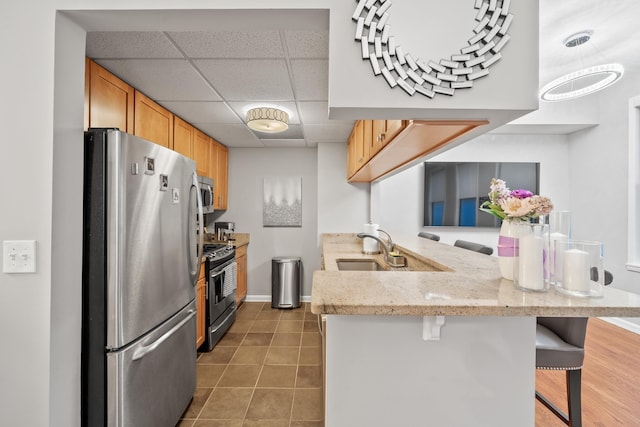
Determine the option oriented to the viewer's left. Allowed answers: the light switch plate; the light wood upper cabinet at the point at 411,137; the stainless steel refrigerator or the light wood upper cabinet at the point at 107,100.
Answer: the light wood upper cabinet at the point at 411,137

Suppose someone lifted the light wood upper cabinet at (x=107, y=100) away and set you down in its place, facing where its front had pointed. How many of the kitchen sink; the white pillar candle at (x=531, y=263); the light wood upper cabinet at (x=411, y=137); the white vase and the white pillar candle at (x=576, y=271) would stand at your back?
0

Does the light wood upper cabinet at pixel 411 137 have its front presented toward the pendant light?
no

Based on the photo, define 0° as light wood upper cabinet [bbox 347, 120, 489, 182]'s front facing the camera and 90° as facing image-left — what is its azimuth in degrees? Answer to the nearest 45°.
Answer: approximately 90°

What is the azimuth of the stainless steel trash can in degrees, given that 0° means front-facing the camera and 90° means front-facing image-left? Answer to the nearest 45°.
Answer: approximately 0°

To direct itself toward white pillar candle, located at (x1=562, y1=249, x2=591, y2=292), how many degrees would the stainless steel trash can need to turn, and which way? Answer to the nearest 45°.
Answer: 0° — it already faces it

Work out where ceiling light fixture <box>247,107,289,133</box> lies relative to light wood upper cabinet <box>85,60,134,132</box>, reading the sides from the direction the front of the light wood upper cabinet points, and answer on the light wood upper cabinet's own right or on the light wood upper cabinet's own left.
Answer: on the light wood upper cabinet's own left

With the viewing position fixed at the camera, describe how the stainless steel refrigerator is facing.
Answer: facing the viewer and to the right of the viewer

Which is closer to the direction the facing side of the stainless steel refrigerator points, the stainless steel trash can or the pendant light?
the pendant light

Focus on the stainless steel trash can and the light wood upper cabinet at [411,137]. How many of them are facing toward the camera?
1

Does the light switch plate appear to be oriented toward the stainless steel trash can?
no

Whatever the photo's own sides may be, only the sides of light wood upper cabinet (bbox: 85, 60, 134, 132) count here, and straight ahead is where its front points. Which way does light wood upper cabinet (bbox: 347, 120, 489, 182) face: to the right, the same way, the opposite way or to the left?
the opposite way

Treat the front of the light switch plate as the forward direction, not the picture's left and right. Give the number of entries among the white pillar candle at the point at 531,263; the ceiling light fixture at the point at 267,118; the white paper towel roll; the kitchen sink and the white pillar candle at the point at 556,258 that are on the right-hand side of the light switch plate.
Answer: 0

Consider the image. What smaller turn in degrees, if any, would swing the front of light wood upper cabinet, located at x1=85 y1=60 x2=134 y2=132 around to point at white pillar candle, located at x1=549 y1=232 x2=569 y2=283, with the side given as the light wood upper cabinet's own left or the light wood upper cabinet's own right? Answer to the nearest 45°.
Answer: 0° — it already faces it

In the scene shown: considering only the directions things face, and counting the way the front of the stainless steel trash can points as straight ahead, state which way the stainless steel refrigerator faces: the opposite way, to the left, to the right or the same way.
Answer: to the left

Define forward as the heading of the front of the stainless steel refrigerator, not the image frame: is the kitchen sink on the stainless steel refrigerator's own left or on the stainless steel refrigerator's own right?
on the stainless steel refrigerator's own left
